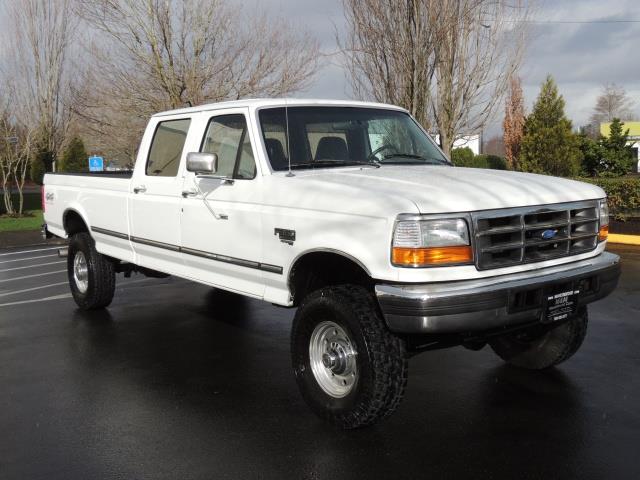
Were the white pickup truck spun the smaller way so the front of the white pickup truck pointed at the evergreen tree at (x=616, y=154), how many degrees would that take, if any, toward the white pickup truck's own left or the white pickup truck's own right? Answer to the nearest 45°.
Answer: approximately 90° to the white pickup truck's own left

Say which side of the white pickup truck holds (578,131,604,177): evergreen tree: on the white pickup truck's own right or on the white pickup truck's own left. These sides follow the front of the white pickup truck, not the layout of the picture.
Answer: on the white pickup truck's own left

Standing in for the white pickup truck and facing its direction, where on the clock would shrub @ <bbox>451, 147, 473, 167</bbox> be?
The shrub is roughly at 8 o'clock from the white pickup truck.

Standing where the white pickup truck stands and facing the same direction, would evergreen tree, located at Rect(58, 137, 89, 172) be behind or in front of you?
behind

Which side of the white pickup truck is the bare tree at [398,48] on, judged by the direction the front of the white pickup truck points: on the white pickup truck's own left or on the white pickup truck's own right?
on the white pickup truck's own left

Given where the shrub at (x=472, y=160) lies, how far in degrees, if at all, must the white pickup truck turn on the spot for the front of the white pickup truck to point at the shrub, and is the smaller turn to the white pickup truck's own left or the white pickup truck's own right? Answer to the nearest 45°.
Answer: approximately 135° to the white pickup truck's own left

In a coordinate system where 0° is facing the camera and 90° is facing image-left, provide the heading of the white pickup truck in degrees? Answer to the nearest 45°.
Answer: approximately 315°

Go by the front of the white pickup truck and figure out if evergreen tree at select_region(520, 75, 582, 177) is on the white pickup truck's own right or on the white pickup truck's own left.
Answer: on the white pickup truck's own left

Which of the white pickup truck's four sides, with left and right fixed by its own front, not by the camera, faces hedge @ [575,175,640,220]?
left
